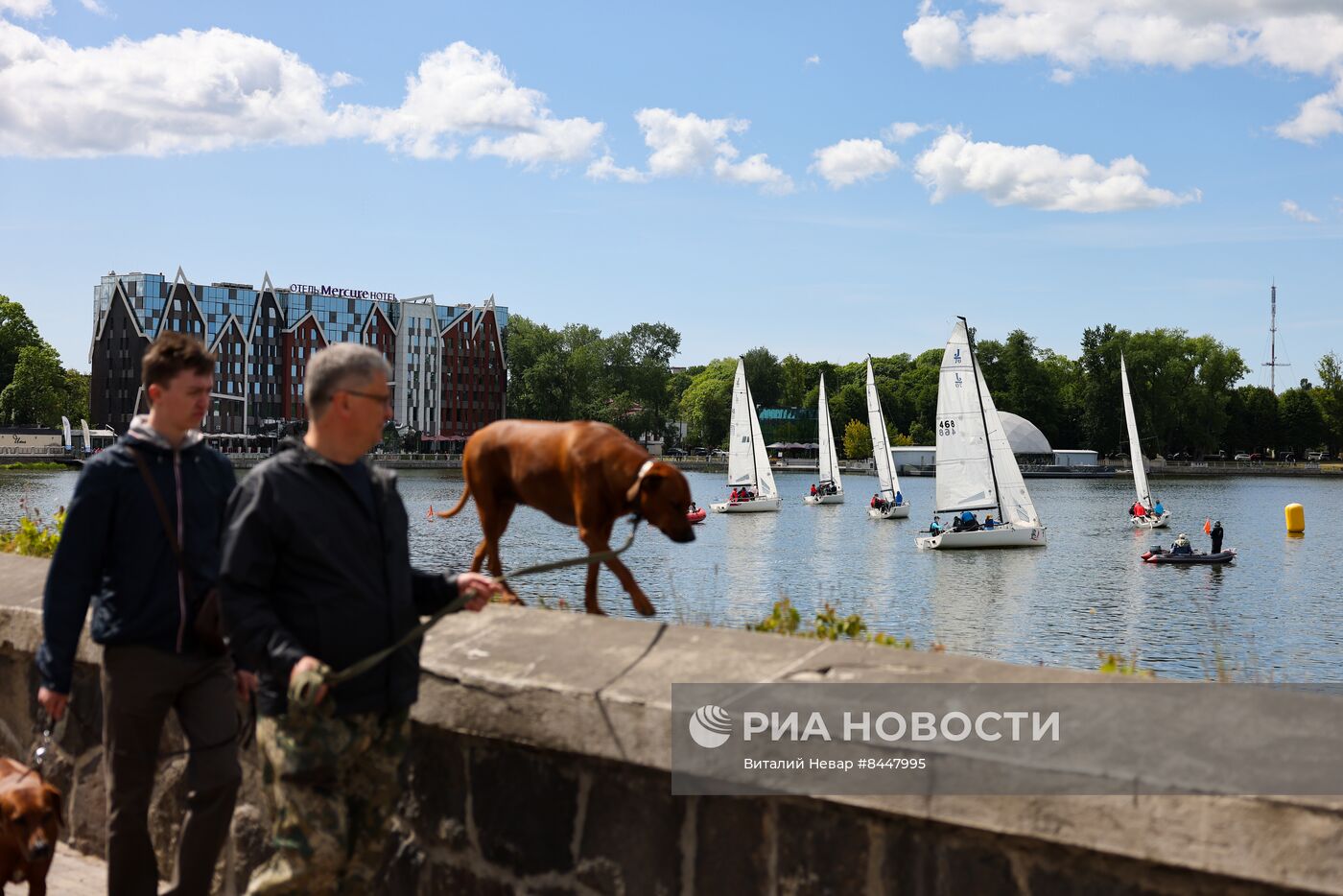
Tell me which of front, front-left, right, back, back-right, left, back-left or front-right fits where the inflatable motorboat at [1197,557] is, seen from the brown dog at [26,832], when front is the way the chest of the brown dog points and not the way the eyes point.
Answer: left
